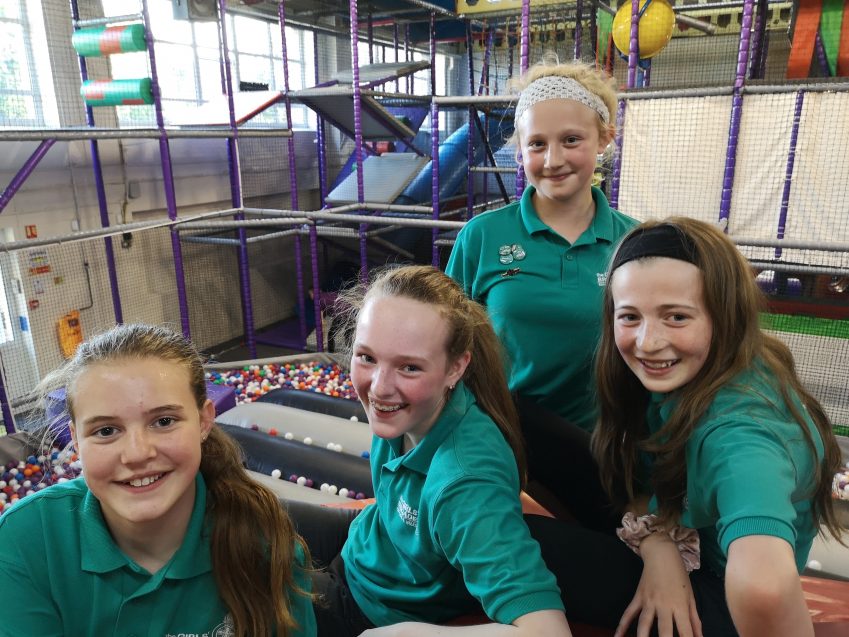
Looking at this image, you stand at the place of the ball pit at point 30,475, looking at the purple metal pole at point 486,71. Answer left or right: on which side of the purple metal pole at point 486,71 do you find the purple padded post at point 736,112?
right

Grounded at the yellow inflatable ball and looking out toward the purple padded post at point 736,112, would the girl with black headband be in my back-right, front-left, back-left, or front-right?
front-right

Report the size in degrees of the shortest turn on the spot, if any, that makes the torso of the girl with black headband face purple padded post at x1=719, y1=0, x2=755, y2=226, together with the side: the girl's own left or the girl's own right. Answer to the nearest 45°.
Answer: approximately 135° to the girl's own right

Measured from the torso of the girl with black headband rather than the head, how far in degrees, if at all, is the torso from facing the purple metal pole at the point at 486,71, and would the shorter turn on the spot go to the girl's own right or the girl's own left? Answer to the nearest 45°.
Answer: approximately 135° to the girl's own right

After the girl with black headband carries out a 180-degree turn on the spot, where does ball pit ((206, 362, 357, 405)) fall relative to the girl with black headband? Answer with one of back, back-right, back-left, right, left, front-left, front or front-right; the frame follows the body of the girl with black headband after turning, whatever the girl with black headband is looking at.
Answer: left

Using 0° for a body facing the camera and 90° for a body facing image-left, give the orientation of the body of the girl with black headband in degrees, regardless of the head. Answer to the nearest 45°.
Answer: approximately 45°

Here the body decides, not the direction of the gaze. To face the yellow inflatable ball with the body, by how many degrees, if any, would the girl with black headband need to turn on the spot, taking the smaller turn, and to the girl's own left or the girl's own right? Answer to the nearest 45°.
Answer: approximately 135° to the girl's own right

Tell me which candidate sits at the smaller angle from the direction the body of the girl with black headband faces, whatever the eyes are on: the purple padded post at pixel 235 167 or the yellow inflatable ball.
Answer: the purple padded post

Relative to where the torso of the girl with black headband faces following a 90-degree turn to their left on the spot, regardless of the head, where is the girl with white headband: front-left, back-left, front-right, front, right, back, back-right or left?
back

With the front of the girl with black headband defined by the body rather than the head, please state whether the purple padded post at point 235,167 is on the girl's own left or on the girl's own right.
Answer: on the girl's own right

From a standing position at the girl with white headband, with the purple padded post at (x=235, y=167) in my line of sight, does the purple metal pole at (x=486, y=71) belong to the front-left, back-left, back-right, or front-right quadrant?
front-right

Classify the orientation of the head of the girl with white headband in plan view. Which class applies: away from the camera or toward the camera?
toward the camera
